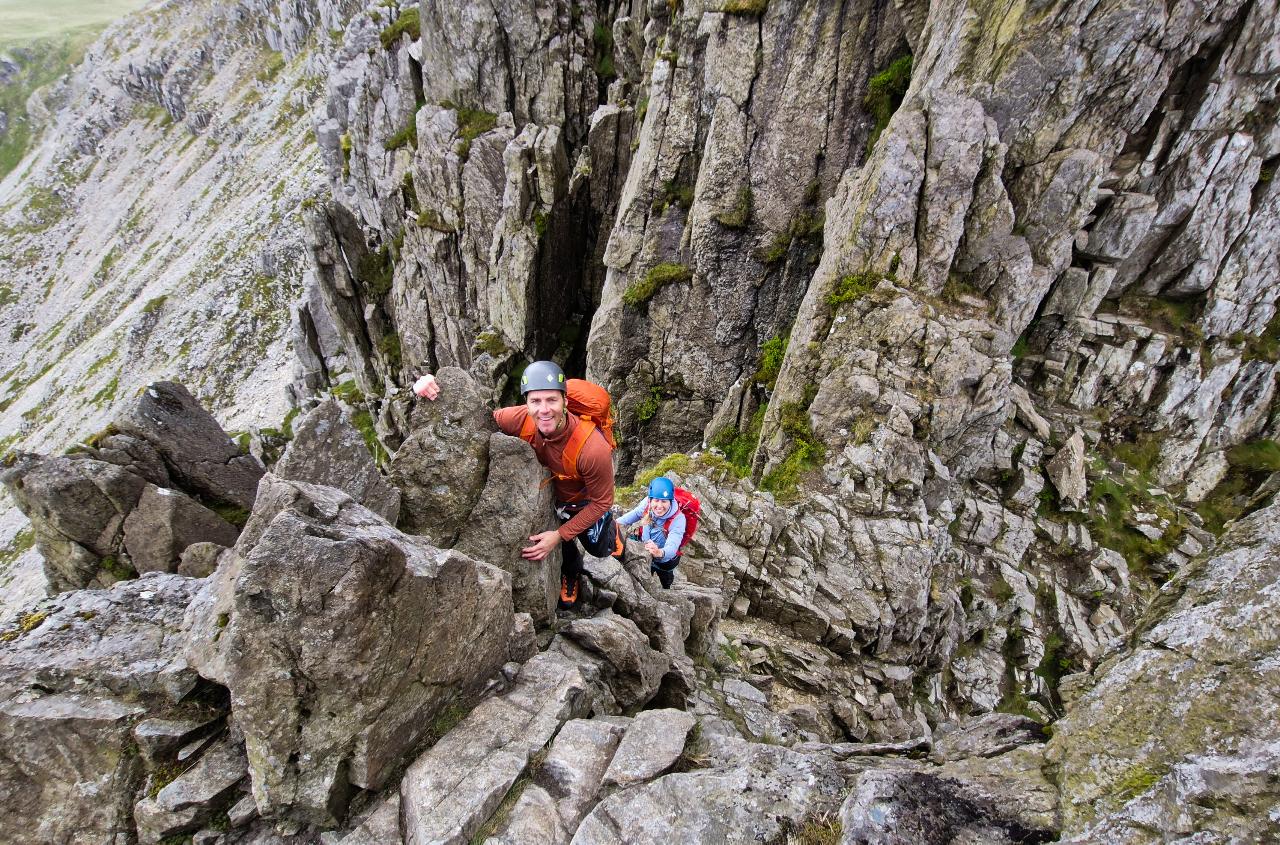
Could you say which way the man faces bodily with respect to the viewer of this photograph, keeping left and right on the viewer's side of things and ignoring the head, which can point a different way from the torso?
facing the viewer and to the left of the viewer

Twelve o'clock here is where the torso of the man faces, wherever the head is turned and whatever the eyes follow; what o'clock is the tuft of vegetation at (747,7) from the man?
The tuft of vegetation is roughly at 5 o'clock from the man.

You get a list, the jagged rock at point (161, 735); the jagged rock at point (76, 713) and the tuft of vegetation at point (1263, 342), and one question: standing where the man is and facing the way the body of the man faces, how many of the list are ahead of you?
2
